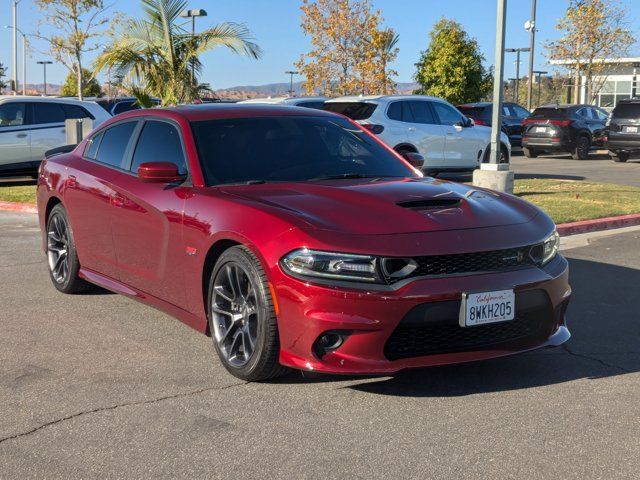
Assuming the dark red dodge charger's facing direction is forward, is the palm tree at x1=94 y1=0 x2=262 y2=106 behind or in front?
behind

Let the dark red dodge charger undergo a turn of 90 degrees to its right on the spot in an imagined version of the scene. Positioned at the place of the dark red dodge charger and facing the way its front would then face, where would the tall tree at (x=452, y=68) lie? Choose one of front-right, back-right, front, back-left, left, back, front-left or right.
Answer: back-right

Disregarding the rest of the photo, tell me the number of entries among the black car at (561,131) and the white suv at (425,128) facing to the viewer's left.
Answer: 0

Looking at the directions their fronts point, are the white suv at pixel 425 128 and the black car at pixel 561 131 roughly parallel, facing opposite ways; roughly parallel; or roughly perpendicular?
roughly parallel

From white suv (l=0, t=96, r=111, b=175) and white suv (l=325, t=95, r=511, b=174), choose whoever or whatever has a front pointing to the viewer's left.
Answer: white suv (l=0, t=96, r=111, b=175)

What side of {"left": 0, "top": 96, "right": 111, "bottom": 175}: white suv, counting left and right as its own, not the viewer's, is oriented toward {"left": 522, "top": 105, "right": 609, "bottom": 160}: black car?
back

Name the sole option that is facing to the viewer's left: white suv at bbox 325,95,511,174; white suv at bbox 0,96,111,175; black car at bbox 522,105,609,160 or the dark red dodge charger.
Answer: white suv at bbox 0,96,111,175

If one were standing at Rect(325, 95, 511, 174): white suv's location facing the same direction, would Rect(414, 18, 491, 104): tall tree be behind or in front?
in front

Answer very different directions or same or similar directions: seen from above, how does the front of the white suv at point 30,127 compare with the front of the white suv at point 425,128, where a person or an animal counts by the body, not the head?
very different directions

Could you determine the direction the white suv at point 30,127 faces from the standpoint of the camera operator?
facing to the left of the viewer

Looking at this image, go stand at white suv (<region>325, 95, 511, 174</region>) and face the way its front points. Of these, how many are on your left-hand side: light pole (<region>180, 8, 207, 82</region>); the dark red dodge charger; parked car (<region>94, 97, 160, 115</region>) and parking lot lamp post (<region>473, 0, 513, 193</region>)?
2

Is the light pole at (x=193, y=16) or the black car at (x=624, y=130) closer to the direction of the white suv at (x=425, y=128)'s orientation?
the black car

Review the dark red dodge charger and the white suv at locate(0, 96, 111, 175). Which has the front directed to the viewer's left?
the white suv

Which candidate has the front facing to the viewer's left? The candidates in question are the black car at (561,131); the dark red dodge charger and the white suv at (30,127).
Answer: the white suv

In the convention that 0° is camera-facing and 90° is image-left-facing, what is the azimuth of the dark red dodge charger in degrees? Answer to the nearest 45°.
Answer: approximately 315°

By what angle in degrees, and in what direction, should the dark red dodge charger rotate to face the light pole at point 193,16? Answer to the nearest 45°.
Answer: approximately 135° to its left

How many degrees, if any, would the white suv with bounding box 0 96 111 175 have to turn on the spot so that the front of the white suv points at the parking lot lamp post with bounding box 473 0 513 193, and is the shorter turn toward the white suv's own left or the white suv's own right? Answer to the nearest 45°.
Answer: approximately 135° to the white suv's own left

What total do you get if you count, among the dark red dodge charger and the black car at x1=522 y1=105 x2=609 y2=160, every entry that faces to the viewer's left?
0

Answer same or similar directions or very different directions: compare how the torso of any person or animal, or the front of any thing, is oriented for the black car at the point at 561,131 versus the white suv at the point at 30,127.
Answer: very different directions

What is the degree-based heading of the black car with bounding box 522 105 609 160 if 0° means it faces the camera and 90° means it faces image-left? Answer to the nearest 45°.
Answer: approximately 225°
